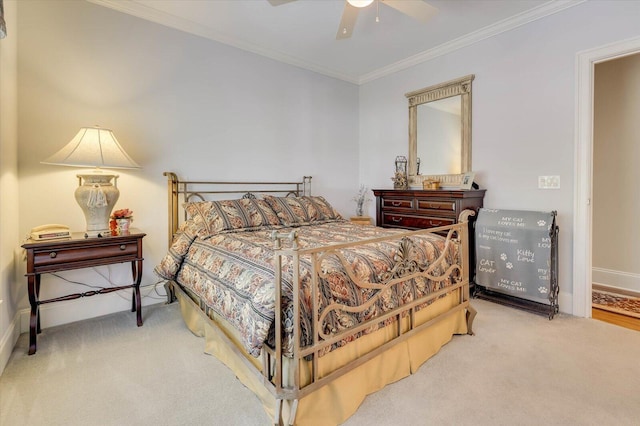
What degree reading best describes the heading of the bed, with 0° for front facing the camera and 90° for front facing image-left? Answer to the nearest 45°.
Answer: approximately 315°

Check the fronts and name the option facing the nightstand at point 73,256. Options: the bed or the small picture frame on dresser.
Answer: the small picture frame on dresser

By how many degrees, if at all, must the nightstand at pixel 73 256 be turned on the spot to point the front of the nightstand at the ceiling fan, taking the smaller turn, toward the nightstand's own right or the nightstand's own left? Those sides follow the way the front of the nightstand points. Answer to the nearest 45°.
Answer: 0° — it already faces it

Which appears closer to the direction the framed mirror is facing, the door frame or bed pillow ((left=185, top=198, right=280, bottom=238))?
the bed pillow

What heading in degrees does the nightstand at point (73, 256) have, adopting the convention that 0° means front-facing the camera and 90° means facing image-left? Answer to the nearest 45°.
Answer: approximately 315°

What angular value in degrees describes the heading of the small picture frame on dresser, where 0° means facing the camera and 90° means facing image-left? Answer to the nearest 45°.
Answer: approximately 45°
